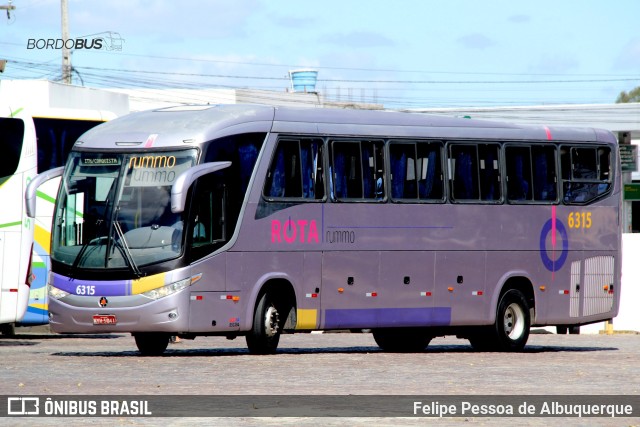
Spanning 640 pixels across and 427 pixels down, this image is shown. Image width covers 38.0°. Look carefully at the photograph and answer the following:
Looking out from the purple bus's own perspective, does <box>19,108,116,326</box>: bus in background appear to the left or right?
on its right

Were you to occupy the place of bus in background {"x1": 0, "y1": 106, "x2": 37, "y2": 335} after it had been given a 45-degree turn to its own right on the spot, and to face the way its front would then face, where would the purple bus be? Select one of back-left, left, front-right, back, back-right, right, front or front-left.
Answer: back

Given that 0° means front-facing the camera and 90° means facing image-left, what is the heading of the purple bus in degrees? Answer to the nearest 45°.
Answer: approximately 45°
